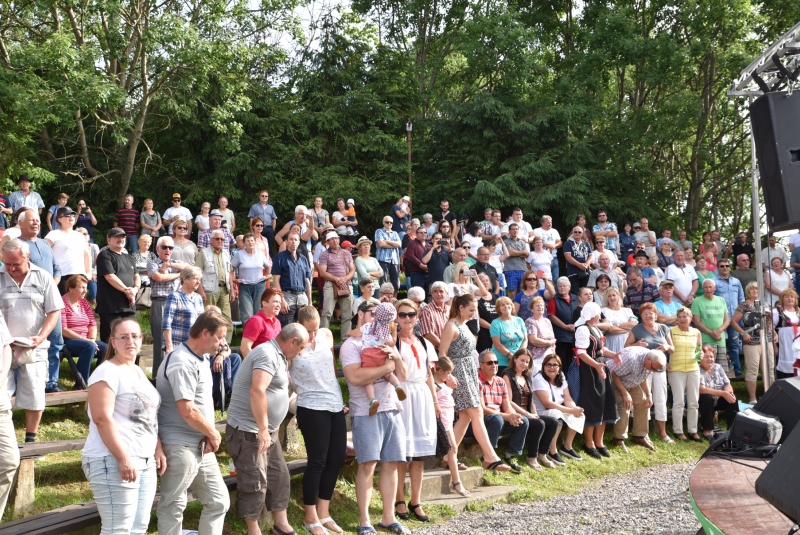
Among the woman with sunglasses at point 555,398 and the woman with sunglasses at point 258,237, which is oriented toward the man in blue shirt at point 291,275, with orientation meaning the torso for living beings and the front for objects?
the woman with sunglasses at point 258,237

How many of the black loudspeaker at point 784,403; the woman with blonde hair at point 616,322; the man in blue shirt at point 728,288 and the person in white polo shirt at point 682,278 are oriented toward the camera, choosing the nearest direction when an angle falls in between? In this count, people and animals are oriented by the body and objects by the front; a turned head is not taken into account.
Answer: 3

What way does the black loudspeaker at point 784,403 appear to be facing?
to the viewer's left

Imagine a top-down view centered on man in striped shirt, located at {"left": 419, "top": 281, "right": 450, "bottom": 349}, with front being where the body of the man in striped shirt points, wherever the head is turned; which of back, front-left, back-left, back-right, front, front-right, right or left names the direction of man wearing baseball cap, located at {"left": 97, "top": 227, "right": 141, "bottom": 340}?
back-right

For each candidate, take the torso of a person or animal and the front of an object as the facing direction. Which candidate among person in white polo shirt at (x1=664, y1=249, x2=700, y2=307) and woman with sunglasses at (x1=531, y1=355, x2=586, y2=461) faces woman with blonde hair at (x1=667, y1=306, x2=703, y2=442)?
the person in white polo shirt

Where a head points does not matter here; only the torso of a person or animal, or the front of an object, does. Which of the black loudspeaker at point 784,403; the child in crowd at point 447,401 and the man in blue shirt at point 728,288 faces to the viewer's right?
the child in crowd
